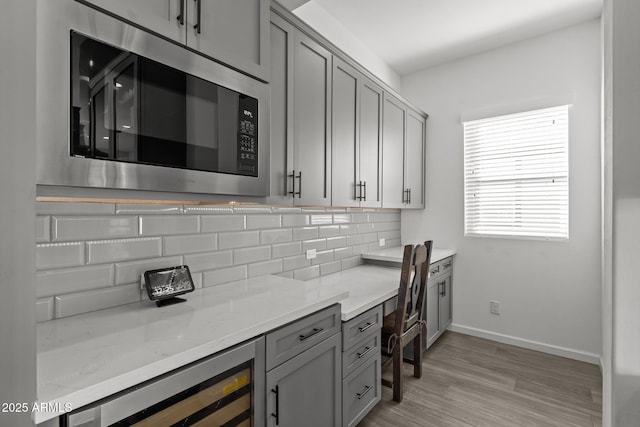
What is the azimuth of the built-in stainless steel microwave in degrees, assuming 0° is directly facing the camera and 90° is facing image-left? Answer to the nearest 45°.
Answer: approximately 315°

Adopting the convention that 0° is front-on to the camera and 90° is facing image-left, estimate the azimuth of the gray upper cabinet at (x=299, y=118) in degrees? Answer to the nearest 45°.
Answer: approximately 315°

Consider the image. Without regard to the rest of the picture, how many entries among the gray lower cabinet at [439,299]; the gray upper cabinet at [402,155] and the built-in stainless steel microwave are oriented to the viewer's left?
0

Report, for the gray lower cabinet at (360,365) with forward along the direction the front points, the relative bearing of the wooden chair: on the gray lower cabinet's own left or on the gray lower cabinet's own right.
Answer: on the gray lower cabinet's own left

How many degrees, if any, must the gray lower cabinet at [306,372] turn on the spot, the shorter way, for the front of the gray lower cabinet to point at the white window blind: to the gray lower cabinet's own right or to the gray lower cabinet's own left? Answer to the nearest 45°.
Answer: approximately 90° to the gray lower cabinet's own left

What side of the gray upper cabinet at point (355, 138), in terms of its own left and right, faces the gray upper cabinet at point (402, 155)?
left

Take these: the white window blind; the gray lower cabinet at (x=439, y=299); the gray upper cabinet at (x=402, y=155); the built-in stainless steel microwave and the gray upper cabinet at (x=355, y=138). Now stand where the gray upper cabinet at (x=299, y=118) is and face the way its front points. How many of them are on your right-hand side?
1

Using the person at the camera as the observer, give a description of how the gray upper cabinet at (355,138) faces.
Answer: facing the viewer and to the right of the viewer

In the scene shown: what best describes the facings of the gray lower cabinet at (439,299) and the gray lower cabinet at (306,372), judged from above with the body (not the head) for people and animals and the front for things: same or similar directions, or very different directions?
same or similar directions

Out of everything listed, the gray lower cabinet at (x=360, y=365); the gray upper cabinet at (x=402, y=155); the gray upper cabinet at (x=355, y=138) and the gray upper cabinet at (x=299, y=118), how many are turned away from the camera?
0

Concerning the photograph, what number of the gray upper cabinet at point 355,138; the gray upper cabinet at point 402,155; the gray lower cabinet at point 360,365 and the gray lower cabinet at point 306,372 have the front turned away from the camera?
0

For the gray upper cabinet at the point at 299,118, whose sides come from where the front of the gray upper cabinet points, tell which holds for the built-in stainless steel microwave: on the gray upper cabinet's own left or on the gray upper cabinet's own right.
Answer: on the gray upper cabinet's own right

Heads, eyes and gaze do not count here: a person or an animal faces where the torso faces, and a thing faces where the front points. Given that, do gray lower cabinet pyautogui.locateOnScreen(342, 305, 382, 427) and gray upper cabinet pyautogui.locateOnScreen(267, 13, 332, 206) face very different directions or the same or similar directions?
same or similar directions

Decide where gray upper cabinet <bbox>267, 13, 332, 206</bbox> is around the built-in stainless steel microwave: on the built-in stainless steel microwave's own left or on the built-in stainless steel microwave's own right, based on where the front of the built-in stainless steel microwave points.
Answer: on the built-in stainless steel microwave's own left
